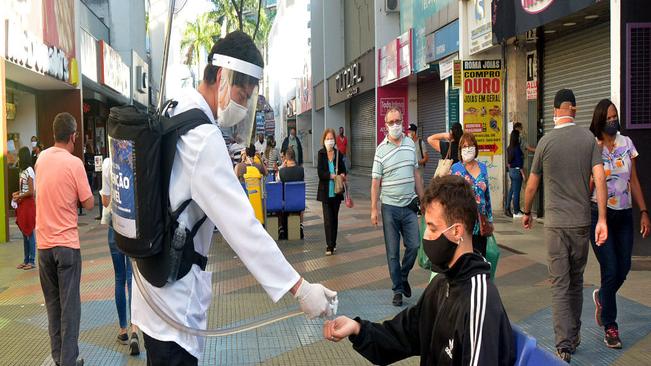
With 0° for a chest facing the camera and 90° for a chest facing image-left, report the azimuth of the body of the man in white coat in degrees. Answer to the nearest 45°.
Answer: approximately 270°

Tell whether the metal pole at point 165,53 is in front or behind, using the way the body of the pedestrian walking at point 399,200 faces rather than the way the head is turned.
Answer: in front

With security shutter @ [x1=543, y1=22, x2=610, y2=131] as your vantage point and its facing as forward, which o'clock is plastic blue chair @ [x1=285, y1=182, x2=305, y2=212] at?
The plastic blue chair is roughly at 1 o'clock from the security shutter.

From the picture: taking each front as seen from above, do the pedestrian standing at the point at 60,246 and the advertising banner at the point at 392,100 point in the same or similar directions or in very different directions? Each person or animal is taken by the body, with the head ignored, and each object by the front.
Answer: very different directions

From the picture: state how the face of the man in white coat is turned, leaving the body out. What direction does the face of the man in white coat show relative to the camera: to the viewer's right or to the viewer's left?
to the viewer's right

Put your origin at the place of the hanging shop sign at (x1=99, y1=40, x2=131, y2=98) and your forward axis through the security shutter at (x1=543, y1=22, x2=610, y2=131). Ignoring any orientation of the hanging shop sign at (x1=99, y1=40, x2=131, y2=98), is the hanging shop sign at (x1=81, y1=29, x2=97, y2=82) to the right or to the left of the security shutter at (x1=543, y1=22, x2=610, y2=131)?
right

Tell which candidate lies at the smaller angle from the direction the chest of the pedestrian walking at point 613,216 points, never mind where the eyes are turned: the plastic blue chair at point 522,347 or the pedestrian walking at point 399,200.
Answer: the plastic blue chair

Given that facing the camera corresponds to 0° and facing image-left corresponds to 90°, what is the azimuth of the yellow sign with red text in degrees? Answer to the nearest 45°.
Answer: approximately 0°

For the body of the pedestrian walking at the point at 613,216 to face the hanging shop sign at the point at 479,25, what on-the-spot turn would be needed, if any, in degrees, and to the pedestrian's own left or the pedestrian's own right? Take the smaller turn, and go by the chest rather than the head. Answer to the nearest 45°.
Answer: approximately 180°
